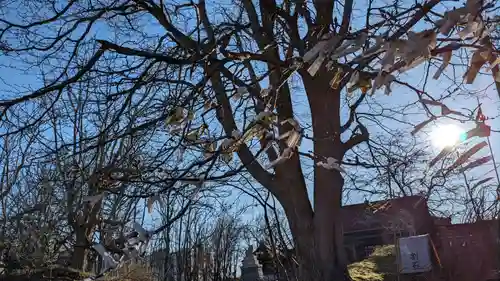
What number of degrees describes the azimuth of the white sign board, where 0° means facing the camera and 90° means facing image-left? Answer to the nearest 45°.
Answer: approximately 0°

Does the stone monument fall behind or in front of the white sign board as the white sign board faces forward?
behind
